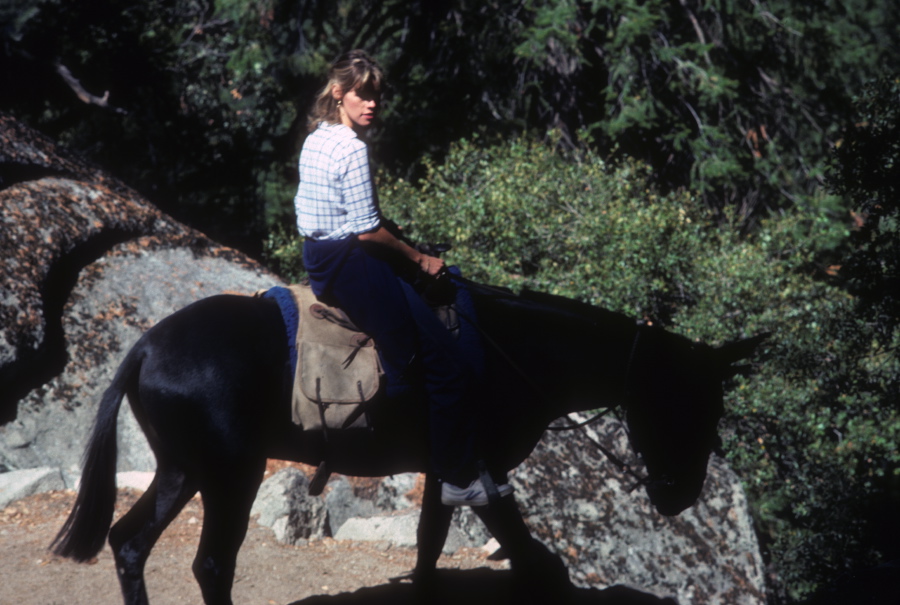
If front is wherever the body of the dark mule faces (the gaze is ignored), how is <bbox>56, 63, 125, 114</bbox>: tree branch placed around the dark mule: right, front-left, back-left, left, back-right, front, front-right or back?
back-left

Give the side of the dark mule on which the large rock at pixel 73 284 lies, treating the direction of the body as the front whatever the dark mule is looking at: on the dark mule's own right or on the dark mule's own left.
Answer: on the dark mule's own left

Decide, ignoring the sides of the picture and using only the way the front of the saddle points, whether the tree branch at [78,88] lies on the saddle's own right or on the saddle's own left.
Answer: on the saddle's own left

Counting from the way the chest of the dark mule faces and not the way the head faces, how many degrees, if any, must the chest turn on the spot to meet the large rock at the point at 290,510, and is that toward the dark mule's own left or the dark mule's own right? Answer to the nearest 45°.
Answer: approximately 90° to the dark mule's own left

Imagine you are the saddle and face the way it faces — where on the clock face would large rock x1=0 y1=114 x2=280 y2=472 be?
The large rock is roughly at 8 o'clock from the saddle.

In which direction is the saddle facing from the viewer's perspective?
to the viewer's right

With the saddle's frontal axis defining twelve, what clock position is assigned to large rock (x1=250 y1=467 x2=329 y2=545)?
The large rock is roughly at 9 o'clock from the saddle.

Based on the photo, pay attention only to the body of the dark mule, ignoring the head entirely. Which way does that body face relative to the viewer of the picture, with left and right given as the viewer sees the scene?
facing to the right of the viewer
